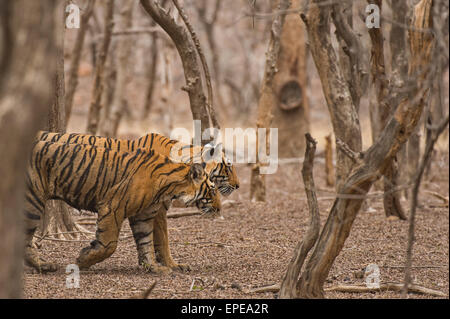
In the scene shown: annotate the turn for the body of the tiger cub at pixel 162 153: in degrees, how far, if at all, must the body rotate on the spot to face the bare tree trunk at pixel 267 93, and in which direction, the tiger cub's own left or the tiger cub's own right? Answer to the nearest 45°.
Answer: approximately 45° to the tiger cub's own left

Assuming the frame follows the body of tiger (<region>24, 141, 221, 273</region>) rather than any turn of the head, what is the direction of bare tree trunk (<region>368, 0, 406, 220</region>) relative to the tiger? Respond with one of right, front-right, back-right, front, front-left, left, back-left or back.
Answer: front-left

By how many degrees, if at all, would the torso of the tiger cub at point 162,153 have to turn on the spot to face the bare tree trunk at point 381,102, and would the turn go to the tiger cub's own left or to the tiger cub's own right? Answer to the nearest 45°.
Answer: approximately 45° to the tiger cub's own left

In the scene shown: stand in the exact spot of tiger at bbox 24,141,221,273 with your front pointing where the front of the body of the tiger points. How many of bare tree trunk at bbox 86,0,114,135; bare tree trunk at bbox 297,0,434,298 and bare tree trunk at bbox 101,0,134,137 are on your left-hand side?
2

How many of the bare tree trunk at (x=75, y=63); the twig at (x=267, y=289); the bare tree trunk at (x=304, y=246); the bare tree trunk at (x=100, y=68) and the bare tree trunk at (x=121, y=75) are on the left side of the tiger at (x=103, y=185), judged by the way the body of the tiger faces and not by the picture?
3

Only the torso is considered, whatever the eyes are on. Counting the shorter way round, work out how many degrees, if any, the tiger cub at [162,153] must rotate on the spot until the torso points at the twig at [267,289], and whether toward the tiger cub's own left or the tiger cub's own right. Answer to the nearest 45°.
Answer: approximately 45° to the tiger cub's own right

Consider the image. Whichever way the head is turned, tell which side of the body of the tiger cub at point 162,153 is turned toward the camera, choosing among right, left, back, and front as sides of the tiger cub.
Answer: right

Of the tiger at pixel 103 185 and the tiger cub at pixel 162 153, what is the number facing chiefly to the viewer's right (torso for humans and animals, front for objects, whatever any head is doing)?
2

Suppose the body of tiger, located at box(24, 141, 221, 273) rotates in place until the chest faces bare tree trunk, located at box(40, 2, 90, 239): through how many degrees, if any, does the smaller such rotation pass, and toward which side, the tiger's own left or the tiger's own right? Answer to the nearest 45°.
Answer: approximately 90° to the tiger's own left

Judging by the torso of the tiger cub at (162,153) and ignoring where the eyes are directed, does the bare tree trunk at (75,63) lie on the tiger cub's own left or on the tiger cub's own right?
on the tiger cub's own left

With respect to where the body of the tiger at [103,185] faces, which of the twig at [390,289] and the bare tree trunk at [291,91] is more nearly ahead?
the twig

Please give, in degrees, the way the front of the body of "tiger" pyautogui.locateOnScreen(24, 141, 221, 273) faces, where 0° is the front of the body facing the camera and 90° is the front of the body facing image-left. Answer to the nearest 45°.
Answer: approximately 270°
